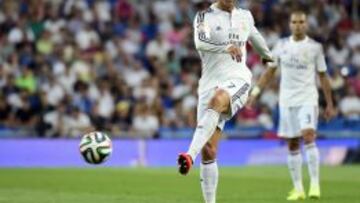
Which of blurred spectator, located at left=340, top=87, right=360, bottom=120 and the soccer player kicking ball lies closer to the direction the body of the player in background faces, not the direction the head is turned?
the soccer player kicking ball

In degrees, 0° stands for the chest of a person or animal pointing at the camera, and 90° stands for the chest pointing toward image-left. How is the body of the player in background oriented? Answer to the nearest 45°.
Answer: approximately 0°

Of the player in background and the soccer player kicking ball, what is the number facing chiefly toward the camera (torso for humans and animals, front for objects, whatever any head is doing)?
2

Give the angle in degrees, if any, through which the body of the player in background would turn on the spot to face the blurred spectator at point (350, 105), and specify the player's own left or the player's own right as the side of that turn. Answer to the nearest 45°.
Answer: approximately 180°

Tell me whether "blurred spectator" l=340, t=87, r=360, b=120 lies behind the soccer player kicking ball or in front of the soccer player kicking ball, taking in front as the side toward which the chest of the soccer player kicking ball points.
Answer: behind
